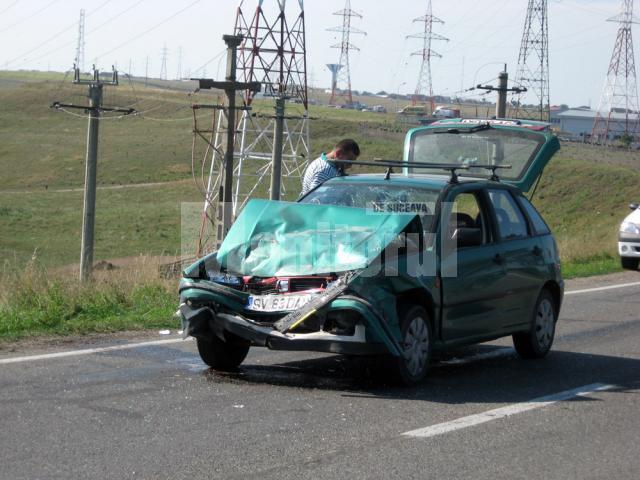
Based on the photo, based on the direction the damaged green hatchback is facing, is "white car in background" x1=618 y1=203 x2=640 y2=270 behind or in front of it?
behind

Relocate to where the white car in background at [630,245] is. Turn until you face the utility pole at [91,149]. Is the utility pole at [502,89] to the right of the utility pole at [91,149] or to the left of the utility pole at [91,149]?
right

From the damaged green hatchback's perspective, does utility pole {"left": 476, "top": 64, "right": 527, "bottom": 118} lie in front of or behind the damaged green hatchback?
behind

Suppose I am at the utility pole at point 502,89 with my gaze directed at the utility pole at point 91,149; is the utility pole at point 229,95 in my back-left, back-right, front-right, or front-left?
front-left

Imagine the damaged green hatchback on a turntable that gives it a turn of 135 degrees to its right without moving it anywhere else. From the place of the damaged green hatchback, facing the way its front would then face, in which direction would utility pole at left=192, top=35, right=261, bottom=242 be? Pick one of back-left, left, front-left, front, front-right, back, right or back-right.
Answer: front

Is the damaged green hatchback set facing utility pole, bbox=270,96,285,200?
no

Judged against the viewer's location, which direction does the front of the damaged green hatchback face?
facing the viewer and to the left of the viewer
